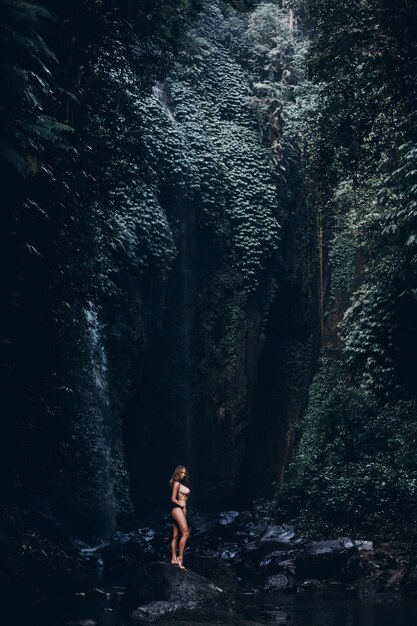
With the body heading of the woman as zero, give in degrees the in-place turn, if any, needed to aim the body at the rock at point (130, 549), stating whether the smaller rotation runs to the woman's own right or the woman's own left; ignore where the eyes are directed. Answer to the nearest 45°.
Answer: approximately 135° to the woman's own left

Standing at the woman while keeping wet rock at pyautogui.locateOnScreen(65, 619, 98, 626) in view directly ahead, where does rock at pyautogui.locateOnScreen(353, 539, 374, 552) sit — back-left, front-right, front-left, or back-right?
back-left

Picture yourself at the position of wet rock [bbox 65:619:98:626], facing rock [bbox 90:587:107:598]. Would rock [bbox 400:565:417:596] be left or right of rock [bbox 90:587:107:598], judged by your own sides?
right

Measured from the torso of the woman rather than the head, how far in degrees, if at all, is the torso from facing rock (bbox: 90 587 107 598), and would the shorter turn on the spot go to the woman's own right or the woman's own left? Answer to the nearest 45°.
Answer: approximately 180°

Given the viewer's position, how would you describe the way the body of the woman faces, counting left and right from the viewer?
facing the viewer and to the right of the viewer

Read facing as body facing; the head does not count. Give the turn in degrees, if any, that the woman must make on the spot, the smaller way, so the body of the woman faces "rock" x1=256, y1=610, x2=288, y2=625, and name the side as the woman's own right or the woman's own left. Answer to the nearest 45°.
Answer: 0° — they already face it
